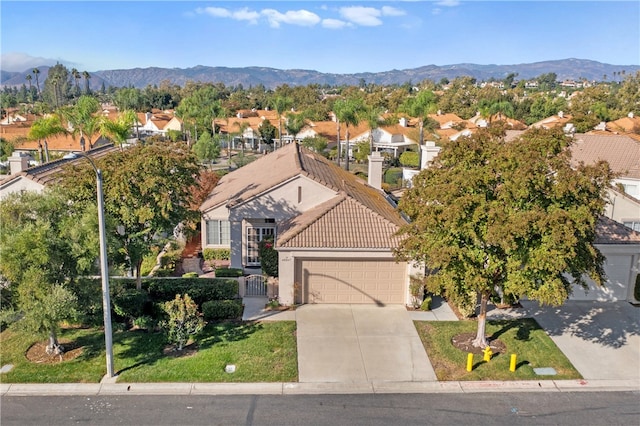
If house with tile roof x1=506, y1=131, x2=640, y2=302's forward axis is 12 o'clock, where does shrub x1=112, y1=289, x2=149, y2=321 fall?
The shrub is roughly at 2 o'clock from the house with tile roof.

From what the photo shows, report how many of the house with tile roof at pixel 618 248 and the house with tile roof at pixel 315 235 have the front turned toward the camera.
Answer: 2

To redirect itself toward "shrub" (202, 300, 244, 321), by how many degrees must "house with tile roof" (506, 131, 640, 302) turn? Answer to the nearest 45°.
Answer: approximately 45° to its right

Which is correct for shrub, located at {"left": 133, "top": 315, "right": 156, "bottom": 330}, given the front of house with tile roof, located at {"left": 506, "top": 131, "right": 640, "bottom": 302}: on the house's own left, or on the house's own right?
on the house's own right

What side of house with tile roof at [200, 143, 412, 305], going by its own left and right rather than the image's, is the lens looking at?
front

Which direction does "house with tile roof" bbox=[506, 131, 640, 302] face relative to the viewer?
toward the camera

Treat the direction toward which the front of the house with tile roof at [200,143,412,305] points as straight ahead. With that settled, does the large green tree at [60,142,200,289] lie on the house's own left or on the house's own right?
on the house's own right

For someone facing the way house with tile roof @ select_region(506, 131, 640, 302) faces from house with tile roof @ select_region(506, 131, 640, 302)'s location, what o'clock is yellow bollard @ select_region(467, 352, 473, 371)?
The yellow bollard is roughly at 1 o'clock from the house with tile roof.

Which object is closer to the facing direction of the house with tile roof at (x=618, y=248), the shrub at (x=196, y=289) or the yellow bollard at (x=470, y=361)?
the yellow bollard

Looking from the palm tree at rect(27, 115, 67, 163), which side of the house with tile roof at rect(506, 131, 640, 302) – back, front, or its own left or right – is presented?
right

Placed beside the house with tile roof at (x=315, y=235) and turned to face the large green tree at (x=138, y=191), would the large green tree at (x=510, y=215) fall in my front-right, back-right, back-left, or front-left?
back-left

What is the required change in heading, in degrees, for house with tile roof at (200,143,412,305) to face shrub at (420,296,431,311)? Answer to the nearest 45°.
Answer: approximately 90° to its left

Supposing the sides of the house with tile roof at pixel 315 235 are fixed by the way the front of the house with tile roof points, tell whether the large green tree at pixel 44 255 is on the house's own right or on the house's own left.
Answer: on the house's own right

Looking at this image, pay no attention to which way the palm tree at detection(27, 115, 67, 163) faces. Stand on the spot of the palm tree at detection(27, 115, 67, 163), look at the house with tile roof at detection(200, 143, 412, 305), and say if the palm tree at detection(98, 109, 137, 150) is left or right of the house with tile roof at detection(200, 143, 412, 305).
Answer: left
